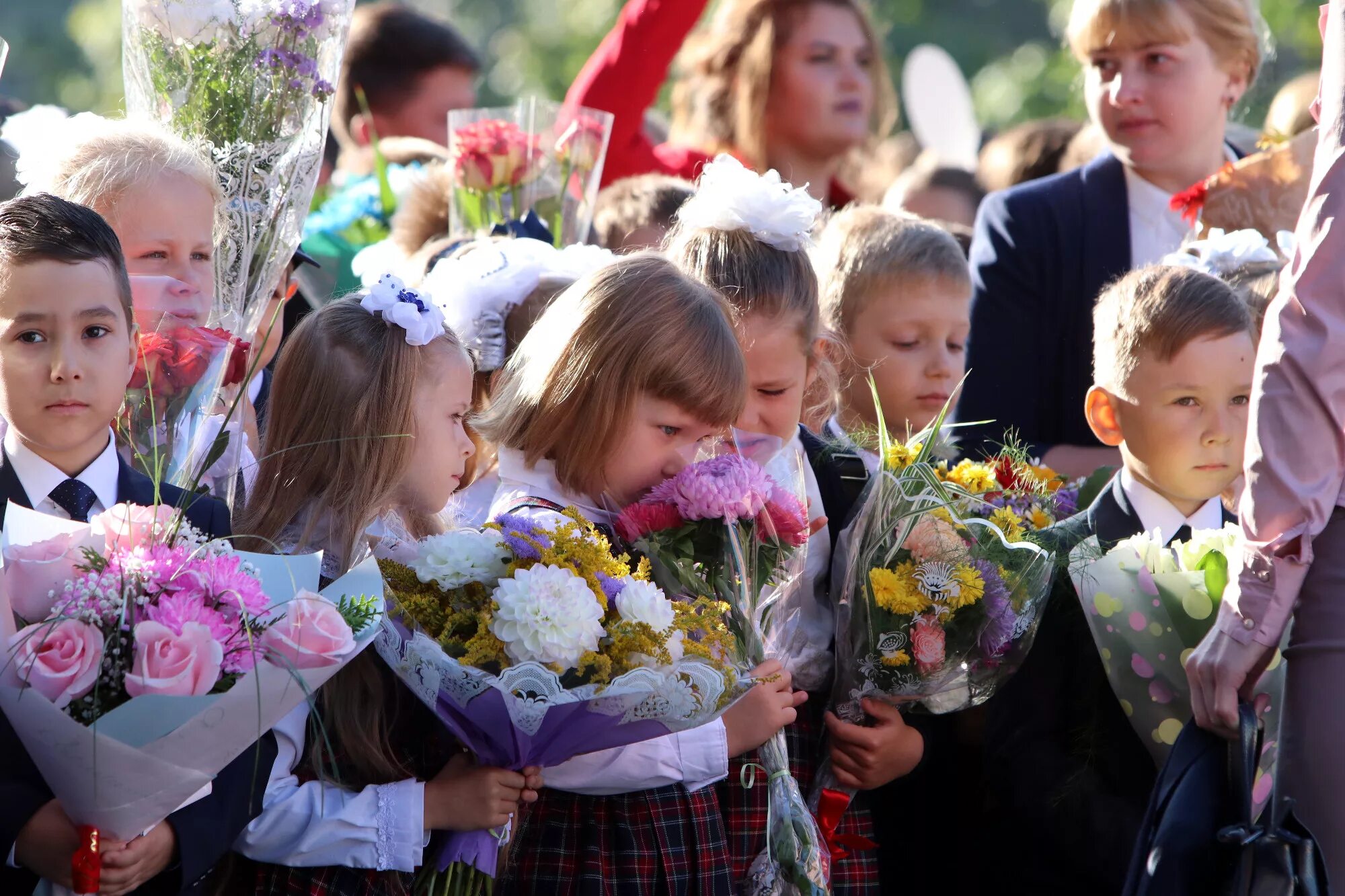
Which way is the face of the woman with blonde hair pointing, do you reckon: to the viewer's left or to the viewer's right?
to the viewer's right

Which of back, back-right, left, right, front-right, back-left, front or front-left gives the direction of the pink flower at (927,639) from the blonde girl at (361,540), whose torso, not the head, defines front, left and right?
front

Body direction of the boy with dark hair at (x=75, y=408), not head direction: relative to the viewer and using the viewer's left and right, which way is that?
facing the viewer

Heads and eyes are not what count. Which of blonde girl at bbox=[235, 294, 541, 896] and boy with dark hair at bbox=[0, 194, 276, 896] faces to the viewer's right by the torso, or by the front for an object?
the blonde girl

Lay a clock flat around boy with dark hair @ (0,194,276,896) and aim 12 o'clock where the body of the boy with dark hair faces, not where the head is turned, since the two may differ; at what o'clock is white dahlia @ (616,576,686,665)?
The white dahlia is roughly at 10 o'clock from the boy with dark hair.

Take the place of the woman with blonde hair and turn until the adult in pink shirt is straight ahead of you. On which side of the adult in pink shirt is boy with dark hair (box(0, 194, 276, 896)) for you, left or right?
right

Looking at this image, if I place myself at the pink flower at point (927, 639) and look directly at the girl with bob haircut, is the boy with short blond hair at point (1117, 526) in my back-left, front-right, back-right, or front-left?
back-right

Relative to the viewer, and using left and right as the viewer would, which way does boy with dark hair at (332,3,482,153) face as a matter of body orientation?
facing to the right of the viewer

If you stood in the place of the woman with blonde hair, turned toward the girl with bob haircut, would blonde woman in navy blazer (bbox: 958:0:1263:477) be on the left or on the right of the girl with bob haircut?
left
